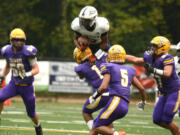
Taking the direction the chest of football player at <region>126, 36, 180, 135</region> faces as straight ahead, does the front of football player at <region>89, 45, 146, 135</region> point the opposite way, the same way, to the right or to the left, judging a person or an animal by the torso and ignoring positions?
to the right

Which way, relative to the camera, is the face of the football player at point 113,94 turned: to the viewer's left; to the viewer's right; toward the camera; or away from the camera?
away from the camera

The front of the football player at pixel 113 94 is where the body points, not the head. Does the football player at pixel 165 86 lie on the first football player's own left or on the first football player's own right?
on the first football player's own right

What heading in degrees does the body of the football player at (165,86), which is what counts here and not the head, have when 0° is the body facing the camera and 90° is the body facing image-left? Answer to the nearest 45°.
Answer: approximately 45°

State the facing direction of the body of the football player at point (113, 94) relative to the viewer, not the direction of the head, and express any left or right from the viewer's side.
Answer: facing away from the viewer and to the left of the viewer

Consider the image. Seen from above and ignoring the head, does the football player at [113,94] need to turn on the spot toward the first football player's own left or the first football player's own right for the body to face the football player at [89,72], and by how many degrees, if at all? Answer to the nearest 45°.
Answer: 0° — they already face them

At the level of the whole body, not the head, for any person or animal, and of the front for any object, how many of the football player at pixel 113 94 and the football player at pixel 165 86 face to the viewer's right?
0
